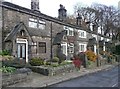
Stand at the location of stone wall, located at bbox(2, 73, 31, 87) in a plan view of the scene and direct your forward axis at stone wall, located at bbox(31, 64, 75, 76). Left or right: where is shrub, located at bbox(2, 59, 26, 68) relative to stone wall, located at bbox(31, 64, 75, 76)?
left

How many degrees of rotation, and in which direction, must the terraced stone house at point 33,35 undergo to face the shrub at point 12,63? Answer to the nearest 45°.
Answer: approximately 45° to its right

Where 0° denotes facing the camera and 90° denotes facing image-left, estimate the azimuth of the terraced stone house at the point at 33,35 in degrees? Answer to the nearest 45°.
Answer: approximately 315°
